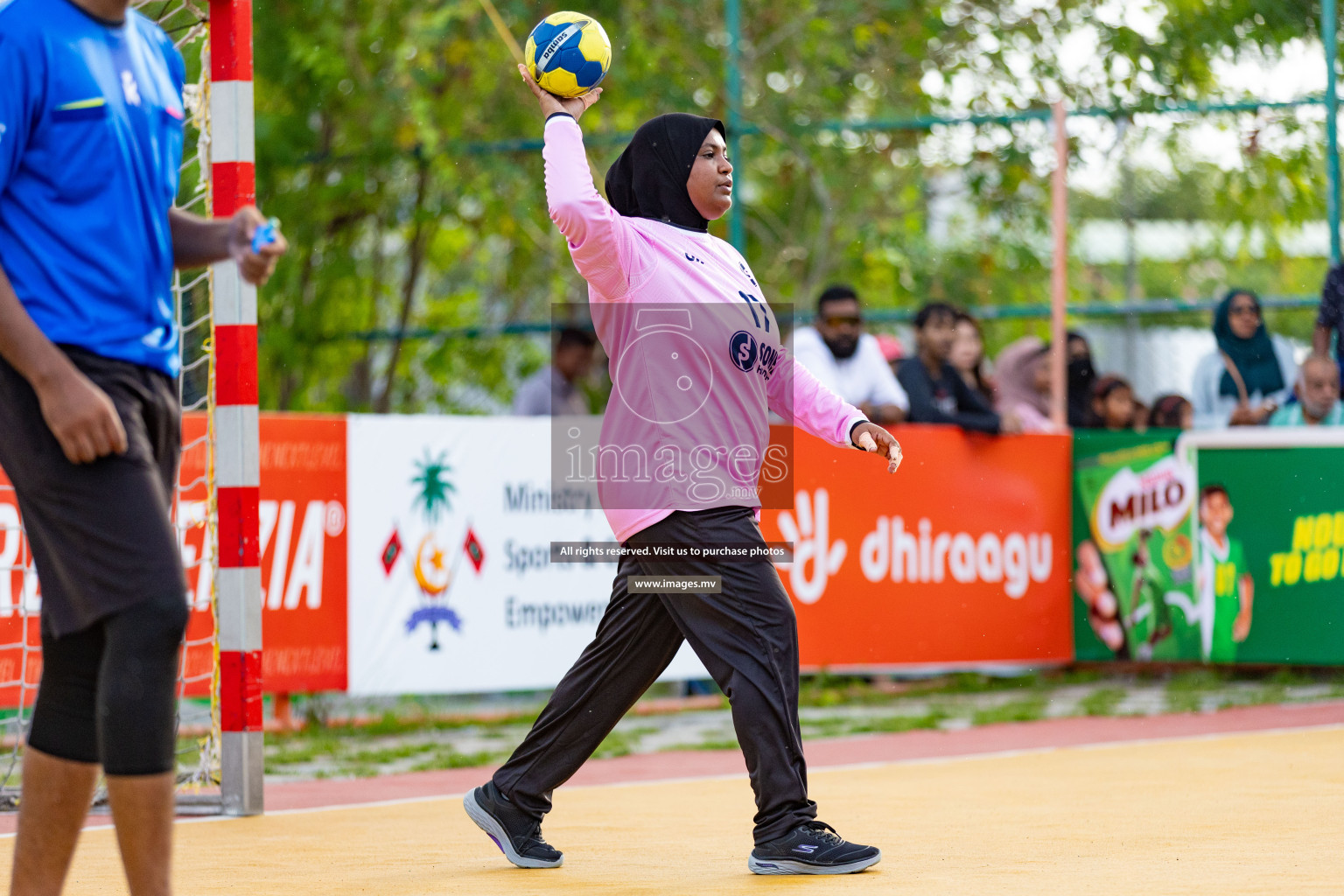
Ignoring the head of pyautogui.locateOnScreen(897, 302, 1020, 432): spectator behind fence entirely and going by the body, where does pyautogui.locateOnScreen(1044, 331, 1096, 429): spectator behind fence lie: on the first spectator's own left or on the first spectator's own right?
on the first spectator's own left

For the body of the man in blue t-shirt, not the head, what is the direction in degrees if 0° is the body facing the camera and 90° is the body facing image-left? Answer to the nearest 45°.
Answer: approximately 315°

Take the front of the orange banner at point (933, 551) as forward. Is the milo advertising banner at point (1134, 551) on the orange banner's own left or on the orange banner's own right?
on the orange banner's own left

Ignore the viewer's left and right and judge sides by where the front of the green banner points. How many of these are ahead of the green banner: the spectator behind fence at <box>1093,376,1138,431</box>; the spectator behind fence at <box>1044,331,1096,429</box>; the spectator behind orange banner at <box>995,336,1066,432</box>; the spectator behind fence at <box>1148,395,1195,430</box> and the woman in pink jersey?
1

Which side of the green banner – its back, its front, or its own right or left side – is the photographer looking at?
front

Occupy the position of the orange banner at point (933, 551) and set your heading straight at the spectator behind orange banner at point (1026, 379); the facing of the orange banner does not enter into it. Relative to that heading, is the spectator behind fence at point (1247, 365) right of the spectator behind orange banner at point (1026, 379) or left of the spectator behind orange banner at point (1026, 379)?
right

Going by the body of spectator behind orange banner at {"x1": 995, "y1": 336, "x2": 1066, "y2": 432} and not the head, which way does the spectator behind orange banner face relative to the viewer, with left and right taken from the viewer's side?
facing the viewer and to the right of the viewer

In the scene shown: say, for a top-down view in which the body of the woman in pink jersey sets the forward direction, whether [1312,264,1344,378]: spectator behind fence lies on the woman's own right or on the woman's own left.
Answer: on the woman's own left

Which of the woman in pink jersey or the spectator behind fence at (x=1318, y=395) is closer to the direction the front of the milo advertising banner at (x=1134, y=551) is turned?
the woman in pink jersey

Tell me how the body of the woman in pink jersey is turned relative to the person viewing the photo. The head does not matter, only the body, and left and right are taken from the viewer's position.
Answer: facing to the right of the viewer

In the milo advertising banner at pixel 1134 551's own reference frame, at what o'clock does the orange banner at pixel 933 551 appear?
The orange banner is roughly at 2 o'clock from the milo advertising banner.

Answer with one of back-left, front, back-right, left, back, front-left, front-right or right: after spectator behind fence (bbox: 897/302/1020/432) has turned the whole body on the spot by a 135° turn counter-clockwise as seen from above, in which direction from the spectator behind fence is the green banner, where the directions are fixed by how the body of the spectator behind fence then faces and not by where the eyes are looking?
right

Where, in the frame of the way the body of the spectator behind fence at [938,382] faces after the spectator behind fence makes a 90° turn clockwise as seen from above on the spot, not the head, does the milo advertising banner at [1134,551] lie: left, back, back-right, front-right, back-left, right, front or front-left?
back-left

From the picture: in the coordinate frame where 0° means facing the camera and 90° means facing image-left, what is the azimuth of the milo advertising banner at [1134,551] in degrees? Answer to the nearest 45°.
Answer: approximately 0°

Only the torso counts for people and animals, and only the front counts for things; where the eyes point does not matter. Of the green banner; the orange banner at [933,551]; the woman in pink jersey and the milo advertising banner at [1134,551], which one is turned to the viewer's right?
the woman in pink jersey

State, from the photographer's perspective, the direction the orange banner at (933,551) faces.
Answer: facing the viewer
